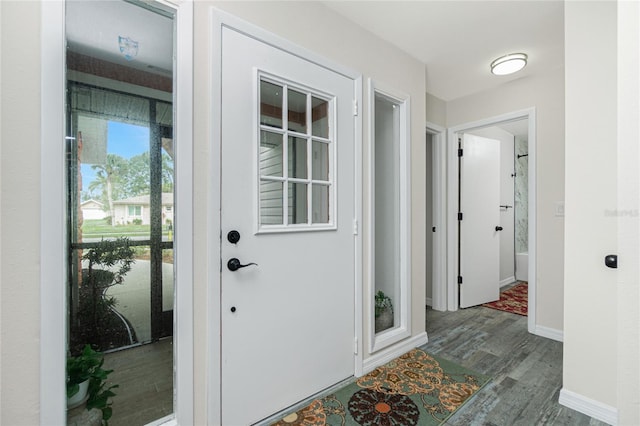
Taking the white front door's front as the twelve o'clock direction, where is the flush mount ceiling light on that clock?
The flush mount ceiling light is roughly at 10 o'clock from the white front door.

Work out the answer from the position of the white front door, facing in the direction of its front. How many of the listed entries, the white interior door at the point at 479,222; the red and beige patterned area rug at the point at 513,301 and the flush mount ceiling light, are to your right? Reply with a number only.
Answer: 0

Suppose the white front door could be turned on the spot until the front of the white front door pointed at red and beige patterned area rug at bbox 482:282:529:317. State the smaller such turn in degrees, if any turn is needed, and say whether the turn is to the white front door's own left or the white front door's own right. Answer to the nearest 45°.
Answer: approximately 90° to the white front door's own left

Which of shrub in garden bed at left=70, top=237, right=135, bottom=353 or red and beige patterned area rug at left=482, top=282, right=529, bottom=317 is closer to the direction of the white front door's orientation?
the red and beige patterned area rug

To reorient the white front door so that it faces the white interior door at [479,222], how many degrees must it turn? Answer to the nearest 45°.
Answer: approximately 90° to its left

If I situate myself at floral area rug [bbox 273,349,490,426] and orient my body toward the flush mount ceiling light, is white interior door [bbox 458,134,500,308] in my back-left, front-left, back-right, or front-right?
front-left

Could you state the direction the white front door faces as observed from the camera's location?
facing the viewer and to the right of the viewer

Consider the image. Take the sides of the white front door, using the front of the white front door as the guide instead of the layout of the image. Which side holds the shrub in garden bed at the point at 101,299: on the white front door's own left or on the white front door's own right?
on the white front door's own right
